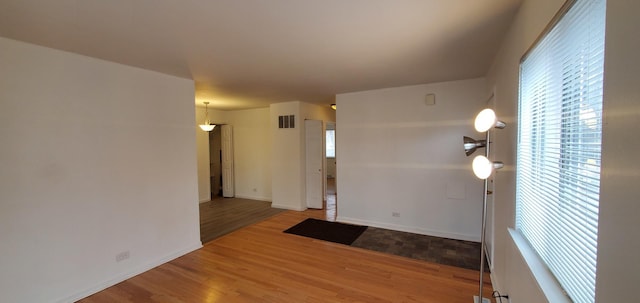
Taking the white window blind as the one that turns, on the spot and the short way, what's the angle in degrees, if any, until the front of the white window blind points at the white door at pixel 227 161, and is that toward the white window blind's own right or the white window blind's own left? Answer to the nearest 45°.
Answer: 0° — it already faces it

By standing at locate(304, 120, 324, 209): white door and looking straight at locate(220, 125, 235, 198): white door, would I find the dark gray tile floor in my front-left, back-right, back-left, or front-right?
back-left

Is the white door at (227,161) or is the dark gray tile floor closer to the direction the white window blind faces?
the white door

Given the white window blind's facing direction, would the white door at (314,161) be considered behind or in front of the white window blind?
in front

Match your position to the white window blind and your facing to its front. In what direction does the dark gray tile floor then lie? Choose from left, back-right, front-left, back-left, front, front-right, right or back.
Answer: front-right

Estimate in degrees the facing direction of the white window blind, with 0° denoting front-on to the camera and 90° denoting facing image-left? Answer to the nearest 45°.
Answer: approximately 90°
